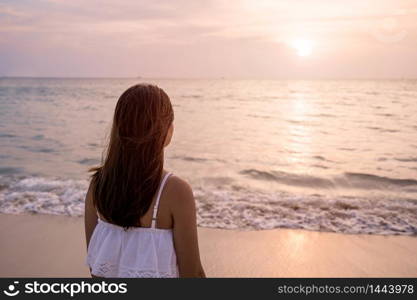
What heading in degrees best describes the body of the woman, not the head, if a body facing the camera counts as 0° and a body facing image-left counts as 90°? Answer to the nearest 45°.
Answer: approximately 225°

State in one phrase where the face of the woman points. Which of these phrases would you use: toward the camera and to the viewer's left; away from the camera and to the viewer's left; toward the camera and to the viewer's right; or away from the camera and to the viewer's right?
away from the camera and to the viewer's right
